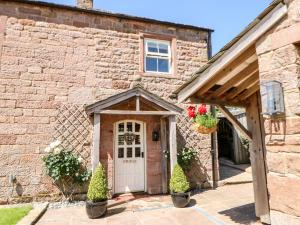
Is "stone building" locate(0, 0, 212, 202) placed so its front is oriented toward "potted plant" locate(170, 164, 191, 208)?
no

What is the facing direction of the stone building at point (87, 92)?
toward the camera

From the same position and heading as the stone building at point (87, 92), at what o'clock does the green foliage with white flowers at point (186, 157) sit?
The green foliage with white flowers is roughly at 9 o'clock from the stone building.

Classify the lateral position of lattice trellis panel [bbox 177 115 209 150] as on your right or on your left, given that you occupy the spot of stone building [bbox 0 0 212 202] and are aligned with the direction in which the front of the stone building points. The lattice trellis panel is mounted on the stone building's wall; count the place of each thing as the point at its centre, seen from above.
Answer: on your left
